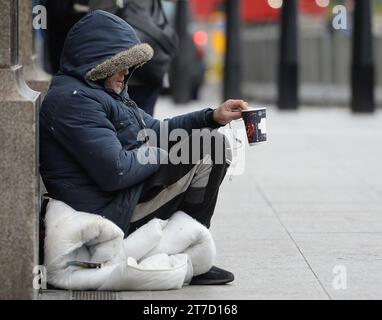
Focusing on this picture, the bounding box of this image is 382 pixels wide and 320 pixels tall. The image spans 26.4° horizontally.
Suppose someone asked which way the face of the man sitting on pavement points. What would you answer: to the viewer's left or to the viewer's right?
to the viewer's right

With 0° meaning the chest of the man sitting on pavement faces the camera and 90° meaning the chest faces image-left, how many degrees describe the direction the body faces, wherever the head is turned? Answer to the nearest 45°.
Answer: approximately 270°

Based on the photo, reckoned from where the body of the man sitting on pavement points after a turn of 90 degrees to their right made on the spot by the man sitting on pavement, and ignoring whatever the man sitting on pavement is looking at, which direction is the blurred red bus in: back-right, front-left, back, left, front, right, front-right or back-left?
back
